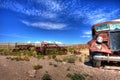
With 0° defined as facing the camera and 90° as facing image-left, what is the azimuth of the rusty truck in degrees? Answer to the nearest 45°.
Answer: approximately 0°
